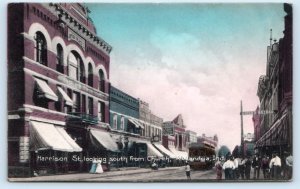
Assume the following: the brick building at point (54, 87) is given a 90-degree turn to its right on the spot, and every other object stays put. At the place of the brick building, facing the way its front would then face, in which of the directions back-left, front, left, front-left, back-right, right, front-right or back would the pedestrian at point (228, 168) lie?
back-left

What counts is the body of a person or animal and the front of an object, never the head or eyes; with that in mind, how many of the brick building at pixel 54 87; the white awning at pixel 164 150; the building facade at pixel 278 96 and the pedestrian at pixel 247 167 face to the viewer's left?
1

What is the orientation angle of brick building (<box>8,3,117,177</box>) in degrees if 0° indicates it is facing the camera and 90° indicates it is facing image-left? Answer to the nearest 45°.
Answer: approximately 315°

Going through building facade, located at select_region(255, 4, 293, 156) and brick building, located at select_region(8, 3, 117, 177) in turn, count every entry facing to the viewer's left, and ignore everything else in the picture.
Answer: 1

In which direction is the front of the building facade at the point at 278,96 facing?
to the viewer's left

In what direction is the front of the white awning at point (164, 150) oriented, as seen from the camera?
facing the viewer and to the right of the viewer
